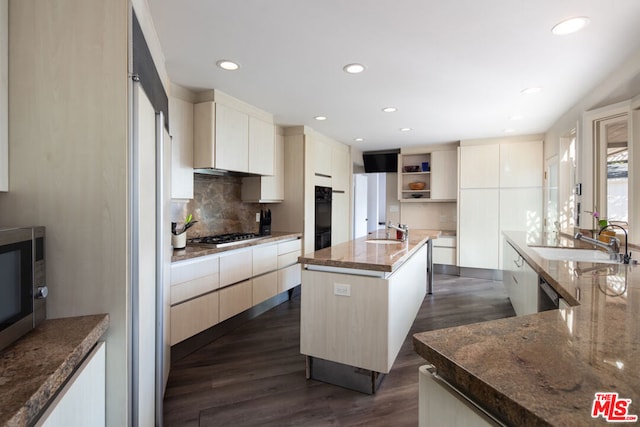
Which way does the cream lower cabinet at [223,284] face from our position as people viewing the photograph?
facing the viewer and to the right of the viewer

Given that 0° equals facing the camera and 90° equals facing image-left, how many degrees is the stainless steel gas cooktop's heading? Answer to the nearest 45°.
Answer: approximately 315°

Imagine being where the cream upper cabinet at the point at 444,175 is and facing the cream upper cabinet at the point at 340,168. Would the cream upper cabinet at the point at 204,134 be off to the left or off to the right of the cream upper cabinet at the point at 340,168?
left

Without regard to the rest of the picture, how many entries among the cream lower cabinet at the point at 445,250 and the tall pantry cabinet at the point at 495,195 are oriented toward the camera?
2

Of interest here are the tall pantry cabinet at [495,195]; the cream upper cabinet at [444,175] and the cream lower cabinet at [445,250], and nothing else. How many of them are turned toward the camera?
3

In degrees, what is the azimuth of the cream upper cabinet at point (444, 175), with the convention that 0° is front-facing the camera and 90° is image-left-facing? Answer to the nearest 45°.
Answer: approximately 0°

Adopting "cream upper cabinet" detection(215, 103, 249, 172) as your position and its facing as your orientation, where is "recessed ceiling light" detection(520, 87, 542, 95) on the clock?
The recessed ceiling light is roughly at 11 o'clock from the cream upper cabinet.

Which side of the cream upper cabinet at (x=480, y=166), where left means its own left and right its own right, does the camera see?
front

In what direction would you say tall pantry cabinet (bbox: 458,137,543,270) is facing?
toward the camera

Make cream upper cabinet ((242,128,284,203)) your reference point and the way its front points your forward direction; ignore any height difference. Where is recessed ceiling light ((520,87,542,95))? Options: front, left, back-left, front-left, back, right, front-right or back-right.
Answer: front

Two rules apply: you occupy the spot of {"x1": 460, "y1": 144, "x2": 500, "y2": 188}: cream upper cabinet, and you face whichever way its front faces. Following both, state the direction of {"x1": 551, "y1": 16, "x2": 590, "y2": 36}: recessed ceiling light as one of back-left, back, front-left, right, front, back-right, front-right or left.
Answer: front

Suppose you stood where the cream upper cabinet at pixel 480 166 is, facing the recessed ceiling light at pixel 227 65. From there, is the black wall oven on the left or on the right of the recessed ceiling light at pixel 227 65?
right

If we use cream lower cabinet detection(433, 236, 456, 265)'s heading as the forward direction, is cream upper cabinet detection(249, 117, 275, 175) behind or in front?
in front

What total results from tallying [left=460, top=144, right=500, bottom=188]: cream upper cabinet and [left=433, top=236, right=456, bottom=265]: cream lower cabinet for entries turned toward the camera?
2

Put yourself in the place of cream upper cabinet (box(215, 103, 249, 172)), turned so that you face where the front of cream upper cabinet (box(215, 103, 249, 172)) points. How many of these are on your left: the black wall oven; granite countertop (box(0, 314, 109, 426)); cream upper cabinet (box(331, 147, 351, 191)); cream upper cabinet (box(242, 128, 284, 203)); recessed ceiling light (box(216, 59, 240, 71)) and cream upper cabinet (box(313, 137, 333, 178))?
4

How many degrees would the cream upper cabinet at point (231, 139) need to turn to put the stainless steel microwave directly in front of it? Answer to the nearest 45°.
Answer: approximately 45° to its right

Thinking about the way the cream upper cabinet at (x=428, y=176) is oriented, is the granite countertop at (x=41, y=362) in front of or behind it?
in front

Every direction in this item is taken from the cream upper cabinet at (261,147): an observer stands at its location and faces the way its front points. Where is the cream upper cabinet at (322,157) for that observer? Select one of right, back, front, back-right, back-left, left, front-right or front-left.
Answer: left
